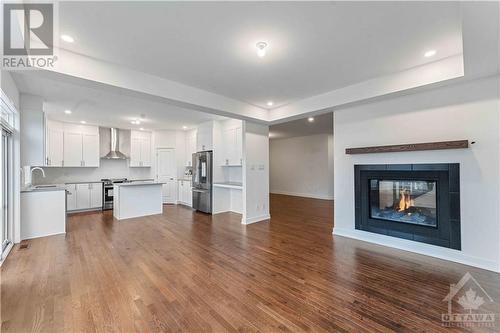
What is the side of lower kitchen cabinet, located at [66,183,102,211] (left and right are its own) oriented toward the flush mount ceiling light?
front

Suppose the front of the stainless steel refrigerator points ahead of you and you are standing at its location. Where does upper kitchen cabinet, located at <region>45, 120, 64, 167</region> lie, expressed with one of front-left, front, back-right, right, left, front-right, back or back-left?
front-right

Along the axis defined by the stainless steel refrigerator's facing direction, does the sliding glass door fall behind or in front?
in front

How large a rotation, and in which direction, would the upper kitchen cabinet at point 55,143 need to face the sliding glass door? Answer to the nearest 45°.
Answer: approximately 45° to its right

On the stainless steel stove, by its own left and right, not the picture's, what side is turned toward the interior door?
left

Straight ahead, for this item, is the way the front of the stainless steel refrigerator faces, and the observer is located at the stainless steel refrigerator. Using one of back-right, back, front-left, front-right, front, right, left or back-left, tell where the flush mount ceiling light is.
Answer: front-left

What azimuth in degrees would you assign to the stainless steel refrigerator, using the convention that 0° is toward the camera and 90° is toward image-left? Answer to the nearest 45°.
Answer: approximately 45°

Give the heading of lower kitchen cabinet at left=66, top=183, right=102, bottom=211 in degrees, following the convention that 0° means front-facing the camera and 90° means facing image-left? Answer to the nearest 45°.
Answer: approximately 0°

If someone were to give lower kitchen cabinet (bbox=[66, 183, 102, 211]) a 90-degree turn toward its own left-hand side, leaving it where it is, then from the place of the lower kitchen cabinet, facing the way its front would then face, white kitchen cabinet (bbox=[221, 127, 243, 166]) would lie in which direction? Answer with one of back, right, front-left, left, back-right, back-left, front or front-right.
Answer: front-right
